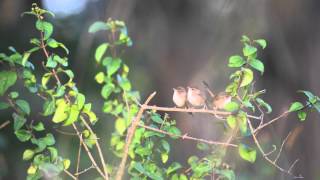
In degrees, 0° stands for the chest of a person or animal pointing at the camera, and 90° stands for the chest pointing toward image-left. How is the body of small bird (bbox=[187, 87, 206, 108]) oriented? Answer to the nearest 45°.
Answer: approximately 45°

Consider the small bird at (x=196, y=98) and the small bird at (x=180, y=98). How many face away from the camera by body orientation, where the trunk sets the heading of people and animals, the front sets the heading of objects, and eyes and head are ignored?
0

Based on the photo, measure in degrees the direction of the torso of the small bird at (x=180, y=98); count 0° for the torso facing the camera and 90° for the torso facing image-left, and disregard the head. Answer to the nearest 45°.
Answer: approximately 0°
